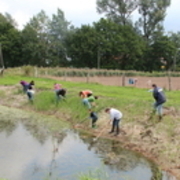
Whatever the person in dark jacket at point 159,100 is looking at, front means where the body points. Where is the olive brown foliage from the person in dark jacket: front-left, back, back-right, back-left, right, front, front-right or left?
front-right

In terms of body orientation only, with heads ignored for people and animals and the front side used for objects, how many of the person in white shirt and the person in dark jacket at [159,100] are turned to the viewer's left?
2

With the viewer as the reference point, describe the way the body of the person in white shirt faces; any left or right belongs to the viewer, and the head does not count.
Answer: facing to the left of the viewer

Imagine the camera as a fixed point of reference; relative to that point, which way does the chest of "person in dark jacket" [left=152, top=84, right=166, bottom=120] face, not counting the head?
to the viewer's left

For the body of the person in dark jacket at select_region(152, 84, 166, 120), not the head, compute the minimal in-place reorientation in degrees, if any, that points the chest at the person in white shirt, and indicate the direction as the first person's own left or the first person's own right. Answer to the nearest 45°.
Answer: approximately 45° to the first person's own left
